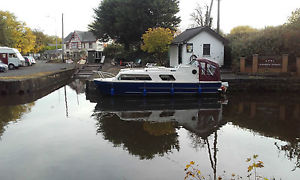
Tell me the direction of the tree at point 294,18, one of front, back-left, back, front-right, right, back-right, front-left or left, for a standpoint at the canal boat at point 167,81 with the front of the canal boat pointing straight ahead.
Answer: back-right

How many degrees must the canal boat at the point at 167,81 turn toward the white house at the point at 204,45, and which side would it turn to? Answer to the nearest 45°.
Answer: approximately 90° to its right

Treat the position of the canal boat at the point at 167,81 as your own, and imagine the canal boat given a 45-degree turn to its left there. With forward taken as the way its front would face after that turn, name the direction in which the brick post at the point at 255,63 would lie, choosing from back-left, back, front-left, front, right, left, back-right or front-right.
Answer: back

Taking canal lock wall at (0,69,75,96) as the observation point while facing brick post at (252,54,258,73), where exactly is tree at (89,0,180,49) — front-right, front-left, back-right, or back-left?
front-left

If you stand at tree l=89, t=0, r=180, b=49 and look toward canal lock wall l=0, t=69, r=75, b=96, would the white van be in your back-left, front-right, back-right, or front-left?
front-right

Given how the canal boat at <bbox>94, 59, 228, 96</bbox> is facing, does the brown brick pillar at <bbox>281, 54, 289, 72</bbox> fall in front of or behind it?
behind

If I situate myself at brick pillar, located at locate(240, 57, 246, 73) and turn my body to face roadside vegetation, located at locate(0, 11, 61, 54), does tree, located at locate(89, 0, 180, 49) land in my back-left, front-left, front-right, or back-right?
front-right

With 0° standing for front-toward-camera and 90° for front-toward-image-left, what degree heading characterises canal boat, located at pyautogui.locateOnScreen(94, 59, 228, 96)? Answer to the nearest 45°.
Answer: approximately 90°

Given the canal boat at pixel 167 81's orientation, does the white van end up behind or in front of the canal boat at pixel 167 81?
in front

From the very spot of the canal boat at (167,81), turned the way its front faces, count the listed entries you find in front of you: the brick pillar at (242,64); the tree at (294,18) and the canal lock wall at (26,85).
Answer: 1

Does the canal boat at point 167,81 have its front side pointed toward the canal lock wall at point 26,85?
yes

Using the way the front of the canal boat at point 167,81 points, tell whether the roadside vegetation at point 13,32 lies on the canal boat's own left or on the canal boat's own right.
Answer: on the canal boat's own right

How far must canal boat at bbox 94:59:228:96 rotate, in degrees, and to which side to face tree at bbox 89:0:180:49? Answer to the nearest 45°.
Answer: approximately 90° to its right

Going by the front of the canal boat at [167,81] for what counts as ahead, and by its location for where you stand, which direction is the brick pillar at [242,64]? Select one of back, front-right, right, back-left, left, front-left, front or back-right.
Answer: back-right
